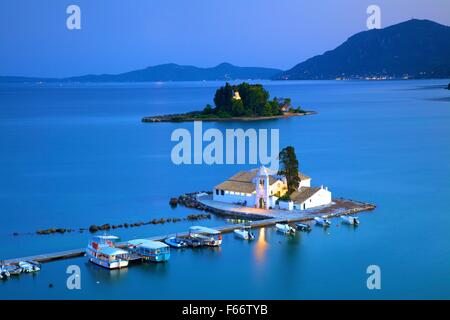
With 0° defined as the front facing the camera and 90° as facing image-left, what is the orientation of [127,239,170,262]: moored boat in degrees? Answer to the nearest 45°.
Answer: approximately 135°

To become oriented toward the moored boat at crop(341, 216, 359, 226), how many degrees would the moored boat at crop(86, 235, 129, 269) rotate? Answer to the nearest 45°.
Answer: approximately 135° to its right

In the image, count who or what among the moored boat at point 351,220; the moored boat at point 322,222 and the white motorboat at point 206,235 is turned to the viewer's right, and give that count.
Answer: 0

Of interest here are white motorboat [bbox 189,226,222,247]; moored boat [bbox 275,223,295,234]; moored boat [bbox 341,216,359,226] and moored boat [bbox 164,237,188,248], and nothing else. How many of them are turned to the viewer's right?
0

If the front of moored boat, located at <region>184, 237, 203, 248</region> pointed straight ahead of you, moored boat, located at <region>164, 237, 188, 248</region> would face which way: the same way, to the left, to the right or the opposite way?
the same way

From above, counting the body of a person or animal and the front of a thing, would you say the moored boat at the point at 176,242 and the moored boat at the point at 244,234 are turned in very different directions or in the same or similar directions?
same or similar directions
